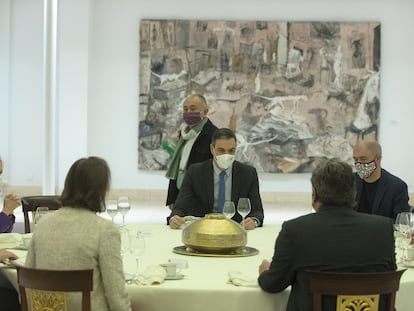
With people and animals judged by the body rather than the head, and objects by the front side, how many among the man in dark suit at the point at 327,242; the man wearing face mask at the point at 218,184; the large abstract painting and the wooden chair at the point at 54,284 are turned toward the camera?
2

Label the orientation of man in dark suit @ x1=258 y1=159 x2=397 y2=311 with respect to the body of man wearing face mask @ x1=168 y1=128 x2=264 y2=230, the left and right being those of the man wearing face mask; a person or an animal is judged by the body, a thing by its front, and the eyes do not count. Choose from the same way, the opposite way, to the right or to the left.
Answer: the opposite way

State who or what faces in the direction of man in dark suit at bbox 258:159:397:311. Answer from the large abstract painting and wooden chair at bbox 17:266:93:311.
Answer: the large abstract painting

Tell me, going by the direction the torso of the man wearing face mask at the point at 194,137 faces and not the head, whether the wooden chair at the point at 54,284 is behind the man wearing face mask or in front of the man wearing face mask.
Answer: in front

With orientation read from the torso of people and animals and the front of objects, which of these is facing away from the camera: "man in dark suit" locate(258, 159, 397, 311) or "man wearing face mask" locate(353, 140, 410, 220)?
the man in dark suit

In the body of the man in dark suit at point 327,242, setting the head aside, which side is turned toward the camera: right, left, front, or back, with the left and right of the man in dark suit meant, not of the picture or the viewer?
back

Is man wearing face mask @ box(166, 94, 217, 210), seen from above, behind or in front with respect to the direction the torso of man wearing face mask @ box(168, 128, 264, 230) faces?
behind

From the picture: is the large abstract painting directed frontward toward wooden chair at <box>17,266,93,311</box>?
yes

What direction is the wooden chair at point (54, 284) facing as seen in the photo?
away from the camera

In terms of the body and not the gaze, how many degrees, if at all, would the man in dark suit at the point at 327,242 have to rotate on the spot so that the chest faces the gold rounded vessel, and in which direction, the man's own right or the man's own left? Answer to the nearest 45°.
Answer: approximately 45° to the man's own left

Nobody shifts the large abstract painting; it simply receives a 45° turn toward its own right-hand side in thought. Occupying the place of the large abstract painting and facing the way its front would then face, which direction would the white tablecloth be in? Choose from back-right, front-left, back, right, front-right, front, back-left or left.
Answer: front-left

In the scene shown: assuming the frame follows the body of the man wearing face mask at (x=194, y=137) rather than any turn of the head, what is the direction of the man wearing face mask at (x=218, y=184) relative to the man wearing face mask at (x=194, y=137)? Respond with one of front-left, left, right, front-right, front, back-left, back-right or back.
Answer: front-left

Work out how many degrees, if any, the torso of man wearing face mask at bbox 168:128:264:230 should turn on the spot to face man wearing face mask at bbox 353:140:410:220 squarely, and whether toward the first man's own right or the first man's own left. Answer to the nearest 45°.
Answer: approximately 90° to the first man's own left

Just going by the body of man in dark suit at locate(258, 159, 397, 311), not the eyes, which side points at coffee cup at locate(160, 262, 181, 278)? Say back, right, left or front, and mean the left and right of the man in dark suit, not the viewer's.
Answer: left

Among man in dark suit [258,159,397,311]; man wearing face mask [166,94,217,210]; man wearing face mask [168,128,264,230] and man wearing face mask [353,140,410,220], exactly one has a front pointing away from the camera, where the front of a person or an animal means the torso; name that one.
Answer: the man in dark suit

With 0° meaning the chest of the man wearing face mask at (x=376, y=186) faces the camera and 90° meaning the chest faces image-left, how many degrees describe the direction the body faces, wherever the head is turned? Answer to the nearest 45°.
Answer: approximately 45°

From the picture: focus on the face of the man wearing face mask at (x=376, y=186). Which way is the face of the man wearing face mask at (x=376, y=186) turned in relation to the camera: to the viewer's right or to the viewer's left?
to the viewer's left

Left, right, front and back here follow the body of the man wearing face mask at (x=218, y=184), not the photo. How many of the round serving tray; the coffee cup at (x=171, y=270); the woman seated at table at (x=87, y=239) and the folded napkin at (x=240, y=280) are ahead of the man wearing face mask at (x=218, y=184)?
4
